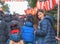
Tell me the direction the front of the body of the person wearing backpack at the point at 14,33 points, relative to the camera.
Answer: away from the camera

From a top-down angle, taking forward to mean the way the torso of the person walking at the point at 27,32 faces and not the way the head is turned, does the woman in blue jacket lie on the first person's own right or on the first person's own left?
on the first person's own right

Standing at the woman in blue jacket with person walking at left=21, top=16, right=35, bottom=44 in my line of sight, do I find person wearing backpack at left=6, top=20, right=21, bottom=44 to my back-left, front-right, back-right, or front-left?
front-left

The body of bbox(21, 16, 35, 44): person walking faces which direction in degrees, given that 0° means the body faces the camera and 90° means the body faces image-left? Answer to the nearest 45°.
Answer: approximately 180°

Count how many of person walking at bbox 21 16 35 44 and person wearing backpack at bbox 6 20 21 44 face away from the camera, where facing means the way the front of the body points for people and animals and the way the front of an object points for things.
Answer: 2

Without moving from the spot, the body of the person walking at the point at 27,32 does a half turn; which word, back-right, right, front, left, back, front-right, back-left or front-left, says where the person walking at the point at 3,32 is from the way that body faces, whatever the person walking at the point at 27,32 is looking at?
right

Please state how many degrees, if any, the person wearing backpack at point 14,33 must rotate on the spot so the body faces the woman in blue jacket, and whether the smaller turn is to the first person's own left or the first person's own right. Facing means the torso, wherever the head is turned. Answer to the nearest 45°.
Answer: approximately 90° to the first person's own right
